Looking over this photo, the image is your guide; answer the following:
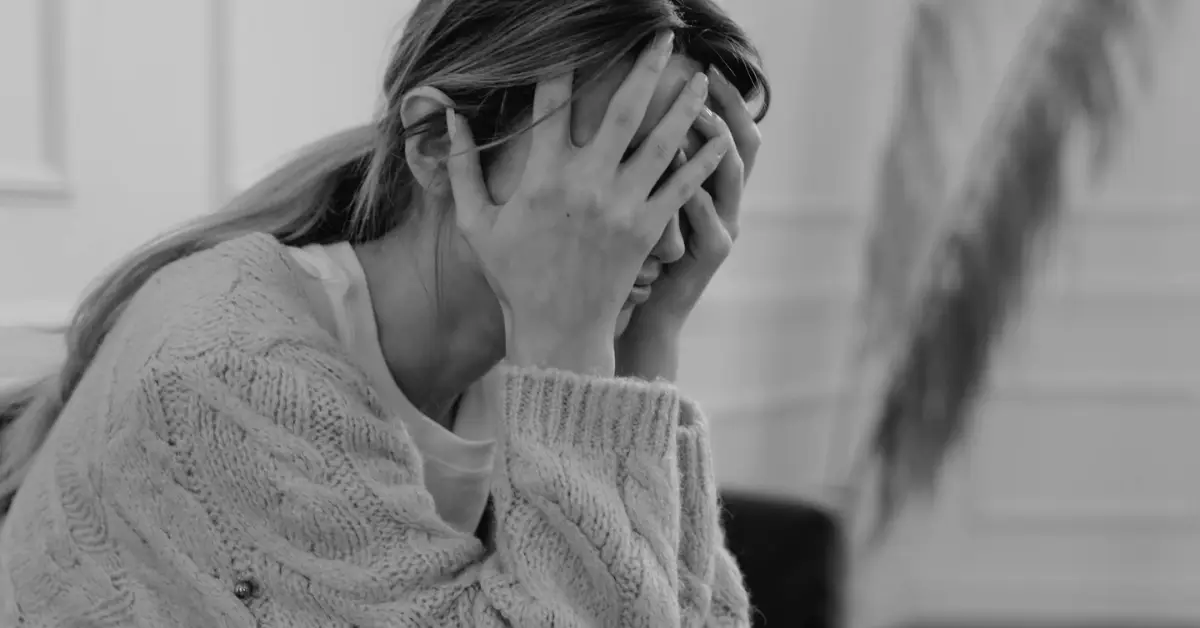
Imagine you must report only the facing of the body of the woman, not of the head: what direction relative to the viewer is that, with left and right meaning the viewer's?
facing the viewer and to the right of the viewer
